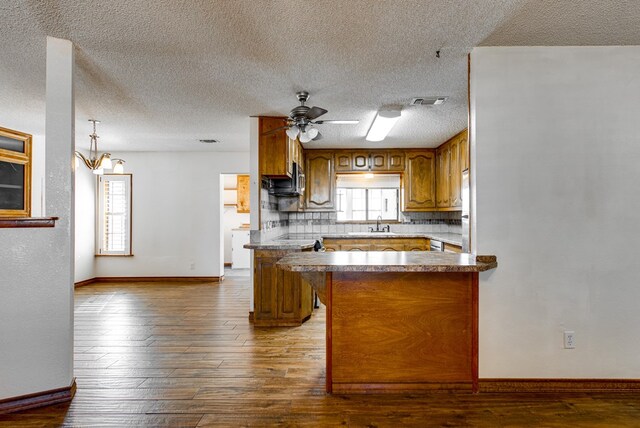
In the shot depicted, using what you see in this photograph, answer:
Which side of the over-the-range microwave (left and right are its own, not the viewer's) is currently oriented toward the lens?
right

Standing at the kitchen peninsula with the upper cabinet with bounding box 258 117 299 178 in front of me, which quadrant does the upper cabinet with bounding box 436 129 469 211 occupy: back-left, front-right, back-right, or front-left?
front-right

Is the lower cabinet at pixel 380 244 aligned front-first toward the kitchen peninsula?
yes

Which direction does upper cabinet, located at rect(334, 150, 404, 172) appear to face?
toward the camera

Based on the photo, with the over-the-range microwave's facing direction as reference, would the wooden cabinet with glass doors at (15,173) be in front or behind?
behind

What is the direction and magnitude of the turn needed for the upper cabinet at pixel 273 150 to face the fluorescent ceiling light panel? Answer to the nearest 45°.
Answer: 0° — it already faces it

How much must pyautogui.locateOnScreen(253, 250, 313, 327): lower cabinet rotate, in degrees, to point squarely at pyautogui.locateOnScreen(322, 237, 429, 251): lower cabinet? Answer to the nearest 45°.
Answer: approximately 135° to its left

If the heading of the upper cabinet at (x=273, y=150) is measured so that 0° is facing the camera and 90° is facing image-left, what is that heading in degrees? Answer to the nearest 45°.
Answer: approximately 270°

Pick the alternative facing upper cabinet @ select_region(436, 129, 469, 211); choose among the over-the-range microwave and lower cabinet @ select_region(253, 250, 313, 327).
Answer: the over-the-range microwave

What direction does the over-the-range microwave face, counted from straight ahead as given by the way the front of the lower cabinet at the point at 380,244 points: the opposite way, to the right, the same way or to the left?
to the left

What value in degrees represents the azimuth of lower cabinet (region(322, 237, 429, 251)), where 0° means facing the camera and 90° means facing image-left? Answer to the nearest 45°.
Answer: approximately 0°

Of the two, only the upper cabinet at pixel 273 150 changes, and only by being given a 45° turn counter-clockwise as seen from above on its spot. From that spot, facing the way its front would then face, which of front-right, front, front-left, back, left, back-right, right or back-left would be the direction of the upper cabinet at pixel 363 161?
front

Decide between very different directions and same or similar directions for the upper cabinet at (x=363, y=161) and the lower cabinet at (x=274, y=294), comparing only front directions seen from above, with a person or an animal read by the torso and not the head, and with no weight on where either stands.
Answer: same or similar directions

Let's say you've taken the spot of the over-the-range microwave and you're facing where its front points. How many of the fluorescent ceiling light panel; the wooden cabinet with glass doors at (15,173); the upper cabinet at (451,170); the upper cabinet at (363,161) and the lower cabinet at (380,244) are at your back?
1
